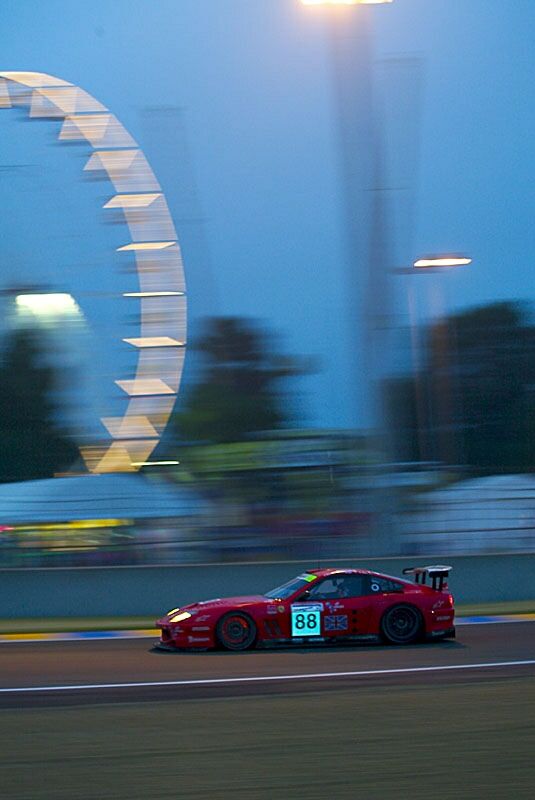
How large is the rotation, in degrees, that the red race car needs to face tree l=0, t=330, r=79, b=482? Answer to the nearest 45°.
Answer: approximately 90° to its right

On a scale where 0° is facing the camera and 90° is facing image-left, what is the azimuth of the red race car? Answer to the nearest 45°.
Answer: approximately 90°

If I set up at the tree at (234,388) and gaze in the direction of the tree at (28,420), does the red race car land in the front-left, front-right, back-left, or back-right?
back-left

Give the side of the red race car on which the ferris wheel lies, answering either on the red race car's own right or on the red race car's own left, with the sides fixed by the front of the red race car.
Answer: on the red race car's own right

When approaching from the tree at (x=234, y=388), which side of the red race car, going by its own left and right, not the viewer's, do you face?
right
